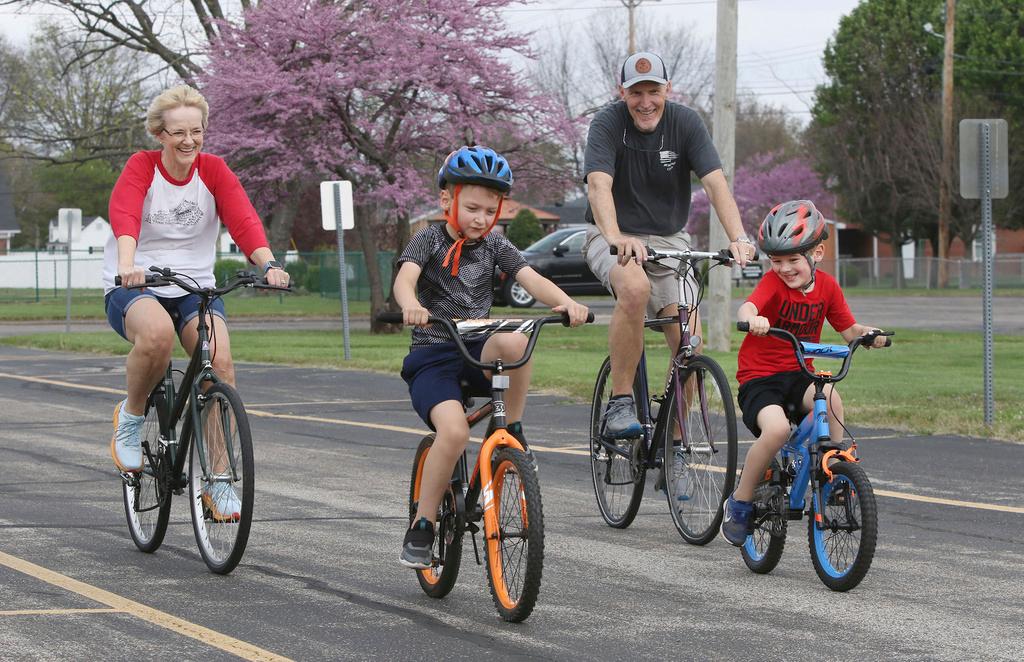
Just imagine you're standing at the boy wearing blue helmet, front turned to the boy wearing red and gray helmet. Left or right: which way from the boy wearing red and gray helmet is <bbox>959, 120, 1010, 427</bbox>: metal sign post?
left

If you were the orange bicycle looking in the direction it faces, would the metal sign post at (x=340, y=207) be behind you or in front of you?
behind

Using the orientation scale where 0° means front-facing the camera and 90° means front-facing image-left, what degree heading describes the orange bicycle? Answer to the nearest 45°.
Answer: approximately 315°

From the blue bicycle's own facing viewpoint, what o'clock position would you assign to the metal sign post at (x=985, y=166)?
The metal sign post is roughly at 8 o'clock from the blue bicycle.

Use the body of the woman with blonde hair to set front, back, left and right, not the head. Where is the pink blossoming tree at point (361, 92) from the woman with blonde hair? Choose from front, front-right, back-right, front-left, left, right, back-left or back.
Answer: back-left

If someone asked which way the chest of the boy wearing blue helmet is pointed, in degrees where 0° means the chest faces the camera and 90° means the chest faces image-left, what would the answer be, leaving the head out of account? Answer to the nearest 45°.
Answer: approximately 315°

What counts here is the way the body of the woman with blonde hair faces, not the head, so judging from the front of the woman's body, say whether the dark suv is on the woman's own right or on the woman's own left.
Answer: on the woman's own left

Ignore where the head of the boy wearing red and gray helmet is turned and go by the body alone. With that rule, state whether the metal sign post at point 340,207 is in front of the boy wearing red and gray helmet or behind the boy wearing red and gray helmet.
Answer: behind

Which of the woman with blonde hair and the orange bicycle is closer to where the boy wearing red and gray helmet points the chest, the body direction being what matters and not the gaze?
the orange bicycle
